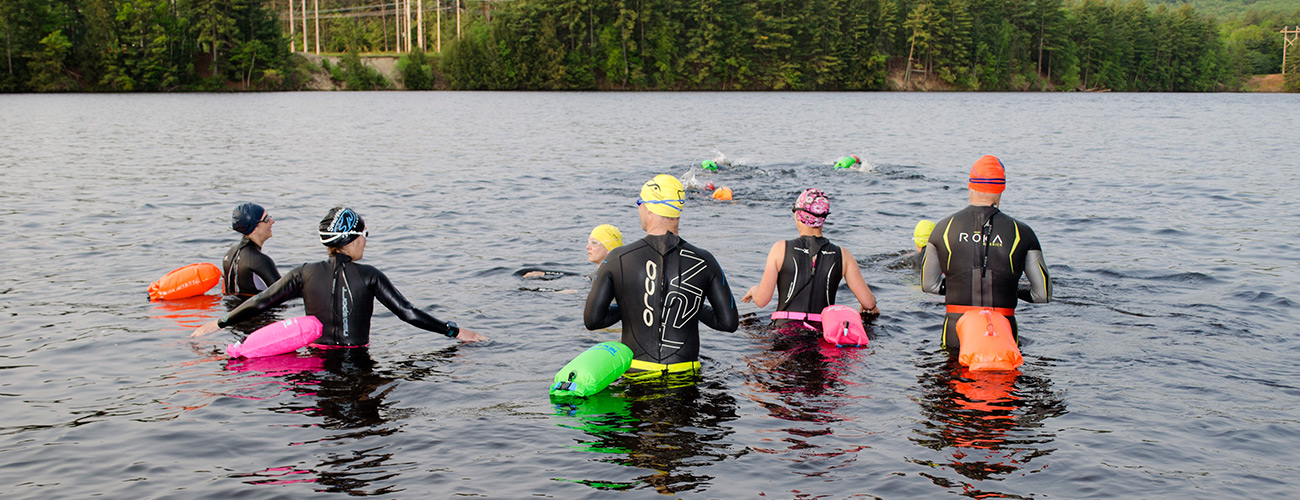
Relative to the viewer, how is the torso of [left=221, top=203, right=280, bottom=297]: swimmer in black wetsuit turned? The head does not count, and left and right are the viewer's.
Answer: facing away from the viewer and to the right of the viewer

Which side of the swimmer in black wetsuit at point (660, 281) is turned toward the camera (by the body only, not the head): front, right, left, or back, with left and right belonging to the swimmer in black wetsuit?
back

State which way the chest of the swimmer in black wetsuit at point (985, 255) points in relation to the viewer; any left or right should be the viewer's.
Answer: facing away from the viewer

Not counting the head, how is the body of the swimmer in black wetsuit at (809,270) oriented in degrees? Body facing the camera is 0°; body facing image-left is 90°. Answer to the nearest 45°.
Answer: approximately 180°

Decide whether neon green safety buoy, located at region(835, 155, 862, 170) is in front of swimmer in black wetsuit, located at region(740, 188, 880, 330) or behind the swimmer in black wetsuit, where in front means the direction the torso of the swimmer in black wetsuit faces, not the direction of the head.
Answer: in front

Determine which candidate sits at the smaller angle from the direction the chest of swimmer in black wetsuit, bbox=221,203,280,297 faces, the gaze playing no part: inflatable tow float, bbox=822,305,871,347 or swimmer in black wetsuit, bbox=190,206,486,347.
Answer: the inflatable tow float

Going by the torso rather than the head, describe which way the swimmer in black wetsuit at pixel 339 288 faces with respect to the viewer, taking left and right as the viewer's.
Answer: facing away from the viewer

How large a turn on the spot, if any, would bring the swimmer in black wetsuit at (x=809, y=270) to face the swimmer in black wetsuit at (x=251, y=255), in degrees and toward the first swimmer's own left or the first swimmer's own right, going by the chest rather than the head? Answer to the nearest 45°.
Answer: approximately 90° to the first swimmer's own left

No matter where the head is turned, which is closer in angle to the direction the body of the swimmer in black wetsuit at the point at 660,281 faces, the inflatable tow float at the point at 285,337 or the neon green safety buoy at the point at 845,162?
the neon green safety buoy

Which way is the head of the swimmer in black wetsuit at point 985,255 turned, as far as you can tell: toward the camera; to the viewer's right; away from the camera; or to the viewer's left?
away from the camera

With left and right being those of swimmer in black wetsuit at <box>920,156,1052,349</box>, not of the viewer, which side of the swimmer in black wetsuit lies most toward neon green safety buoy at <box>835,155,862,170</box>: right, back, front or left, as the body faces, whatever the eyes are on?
front
